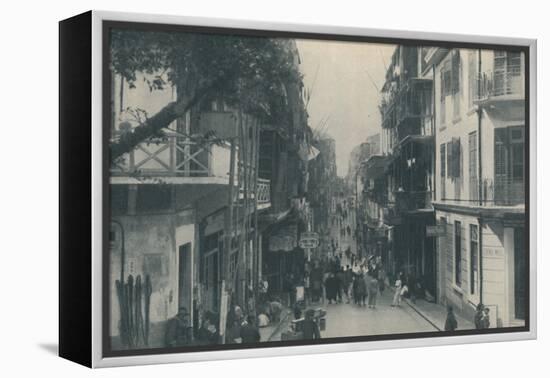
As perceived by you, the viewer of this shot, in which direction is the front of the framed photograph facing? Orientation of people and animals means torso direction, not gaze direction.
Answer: facing the viewer and to the right of the viewer
